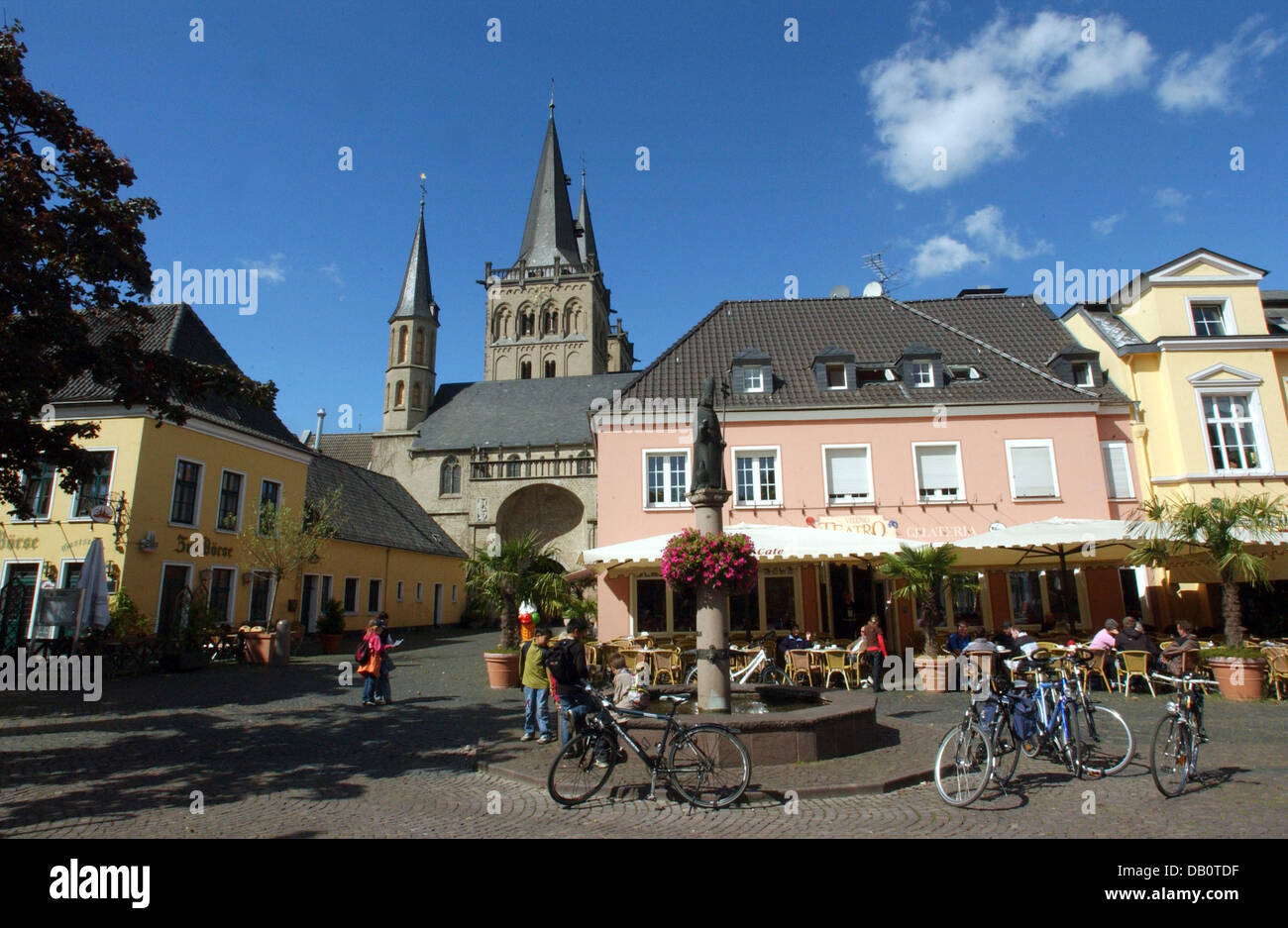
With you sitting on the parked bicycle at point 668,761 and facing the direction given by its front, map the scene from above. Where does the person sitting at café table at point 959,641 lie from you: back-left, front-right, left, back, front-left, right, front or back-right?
back-right

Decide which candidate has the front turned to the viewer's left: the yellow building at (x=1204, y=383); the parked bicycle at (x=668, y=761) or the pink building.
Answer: the parked bicycle

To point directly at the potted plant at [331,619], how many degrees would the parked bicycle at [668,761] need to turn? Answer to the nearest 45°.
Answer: approximately 45° to its right

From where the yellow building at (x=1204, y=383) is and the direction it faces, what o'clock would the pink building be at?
The pink building is roughly at 2 o'clock from the yellow building.

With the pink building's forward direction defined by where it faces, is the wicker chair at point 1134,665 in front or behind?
in front

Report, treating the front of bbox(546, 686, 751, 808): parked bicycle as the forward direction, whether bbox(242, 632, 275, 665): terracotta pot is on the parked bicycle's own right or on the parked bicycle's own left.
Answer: on the parked bicycle's own right

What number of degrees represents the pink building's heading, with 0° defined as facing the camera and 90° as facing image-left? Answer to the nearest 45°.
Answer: approximately 0°

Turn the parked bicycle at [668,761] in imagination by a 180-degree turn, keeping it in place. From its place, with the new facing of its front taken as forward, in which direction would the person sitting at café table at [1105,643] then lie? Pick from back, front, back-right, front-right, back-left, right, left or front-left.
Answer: front-left

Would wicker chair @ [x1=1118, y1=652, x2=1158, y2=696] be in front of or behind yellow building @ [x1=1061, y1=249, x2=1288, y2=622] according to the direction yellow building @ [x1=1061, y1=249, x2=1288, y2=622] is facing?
in front

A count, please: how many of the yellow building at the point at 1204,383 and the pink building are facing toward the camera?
2

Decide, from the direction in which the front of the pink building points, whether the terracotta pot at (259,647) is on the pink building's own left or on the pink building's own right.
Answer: on the pink building's own right

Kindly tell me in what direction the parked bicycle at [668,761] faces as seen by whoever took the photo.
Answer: facing to the left of the viewer

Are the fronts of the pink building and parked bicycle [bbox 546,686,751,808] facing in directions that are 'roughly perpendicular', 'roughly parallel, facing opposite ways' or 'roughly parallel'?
roughly perpendicular

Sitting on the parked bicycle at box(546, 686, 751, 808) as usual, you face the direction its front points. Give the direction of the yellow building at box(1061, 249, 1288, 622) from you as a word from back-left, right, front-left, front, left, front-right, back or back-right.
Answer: back-right
